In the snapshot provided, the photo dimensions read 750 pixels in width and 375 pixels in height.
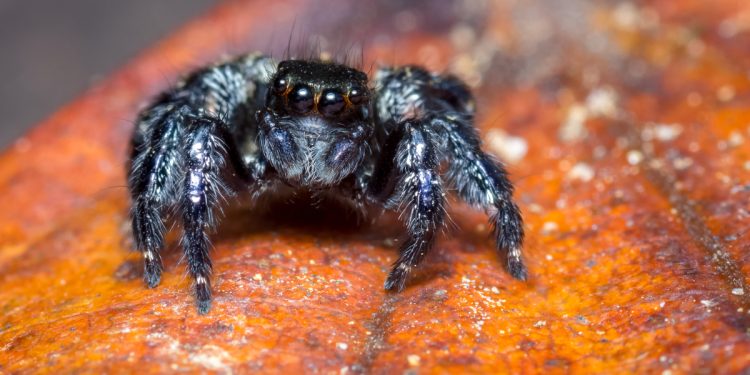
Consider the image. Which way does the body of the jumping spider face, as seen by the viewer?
toward the camera
